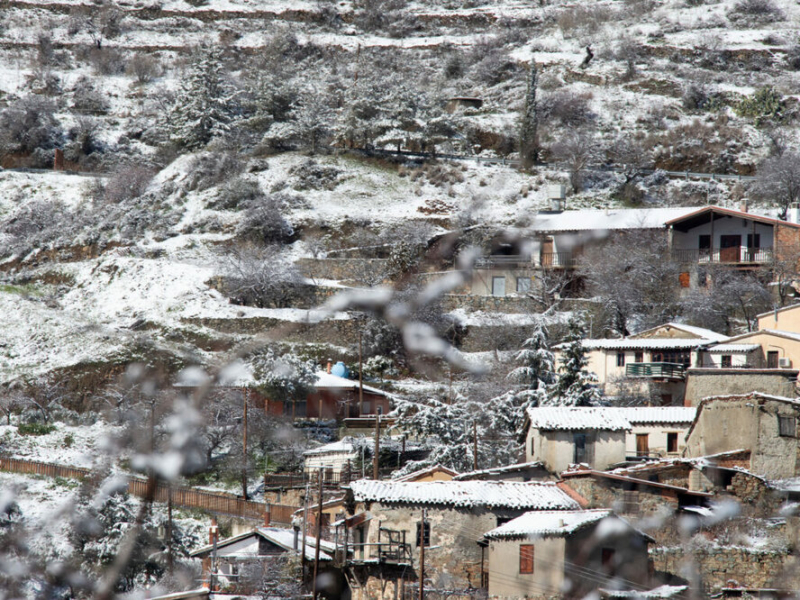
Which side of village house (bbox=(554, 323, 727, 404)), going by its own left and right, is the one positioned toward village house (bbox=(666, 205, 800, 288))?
back

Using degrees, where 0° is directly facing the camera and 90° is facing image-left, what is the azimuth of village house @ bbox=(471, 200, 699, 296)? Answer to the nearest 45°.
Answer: approximately 0°

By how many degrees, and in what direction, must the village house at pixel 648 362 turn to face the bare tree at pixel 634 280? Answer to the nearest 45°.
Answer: approximately 180°

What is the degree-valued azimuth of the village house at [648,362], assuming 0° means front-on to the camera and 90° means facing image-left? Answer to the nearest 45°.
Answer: approximately 0°

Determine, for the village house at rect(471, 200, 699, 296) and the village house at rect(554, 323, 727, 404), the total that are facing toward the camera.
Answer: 2

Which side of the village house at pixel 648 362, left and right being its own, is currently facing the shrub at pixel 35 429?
right

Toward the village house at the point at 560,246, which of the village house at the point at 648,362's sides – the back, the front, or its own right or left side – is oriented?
back

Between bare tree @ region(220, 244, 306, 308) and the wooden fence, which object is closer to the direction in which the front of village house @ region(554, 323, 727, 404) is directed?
the wooden fence

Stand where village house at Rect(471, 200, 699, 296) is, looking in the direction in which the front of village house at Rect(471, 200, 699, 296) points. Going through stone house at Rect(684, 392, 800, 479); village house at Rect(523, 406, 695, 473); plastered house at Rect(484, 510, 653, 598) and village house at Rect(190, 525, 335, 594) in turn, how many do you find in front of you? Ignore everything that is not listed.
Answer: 4

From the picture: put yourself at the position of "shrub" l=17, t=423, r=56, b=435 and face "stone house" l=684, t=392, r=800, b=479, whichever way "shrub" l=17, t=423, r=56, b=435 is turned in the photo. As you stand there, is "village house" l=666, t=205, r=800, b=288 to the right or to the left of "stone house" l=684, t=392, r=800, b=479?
left

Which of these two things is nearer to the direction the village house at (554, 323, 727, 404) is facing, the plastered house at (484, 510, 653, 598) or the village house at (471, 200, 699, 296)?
the plastered house

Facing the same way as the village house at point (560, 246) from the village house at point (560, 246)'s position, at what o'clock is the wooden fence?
The wooden fence is roughly at 1 o'clock from the village house.

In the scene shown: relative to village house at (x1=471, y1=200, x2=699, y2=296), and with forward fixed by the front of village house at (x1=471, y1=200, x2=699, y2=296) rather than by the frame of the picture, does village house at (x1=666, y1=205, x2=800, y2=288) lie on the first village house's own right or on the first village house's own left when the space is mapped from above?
on the first village house's own left
